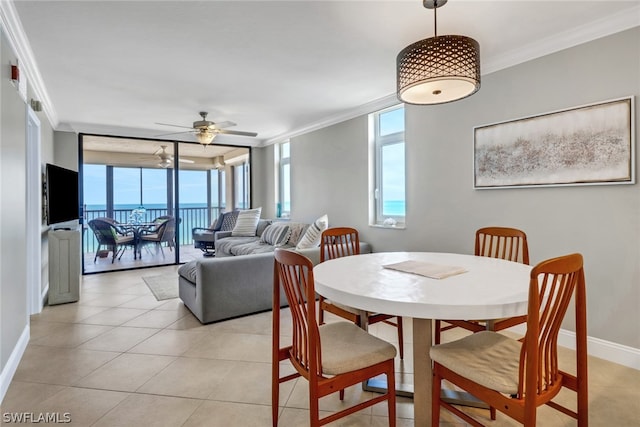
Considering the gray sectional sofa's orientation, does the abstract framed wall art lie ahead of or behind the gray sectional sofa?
behind

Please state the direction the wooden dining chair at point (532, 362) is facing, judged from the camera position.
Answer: facing away from the viewer and to the left of the viewer

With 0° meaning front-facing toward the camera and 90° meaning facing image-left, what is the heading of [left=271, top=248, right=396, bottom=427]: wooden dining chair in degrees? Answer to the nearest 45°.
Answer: approximately 225°

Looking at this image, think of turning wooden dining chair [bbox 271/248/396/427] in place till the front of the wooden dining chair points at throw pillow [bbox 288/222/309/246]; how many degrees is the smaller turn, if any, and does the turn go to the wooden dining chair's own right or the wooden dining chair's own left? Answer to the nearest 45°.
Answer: approximately 45° to the wooden dining chair's own left

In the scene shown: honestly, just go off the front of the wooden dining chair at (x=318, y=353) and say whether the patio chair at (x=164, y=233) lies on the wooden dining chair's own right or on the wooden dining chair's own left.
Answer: on the wooden dining chair's own left

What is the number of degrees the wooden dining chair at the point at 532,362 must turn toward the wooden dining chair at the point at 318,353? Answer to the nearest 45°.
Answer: approximately 45° to its left

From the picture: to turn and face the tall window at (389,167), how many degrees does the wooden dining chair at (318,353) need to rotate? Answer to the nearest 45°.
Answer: approximately 45° to its left

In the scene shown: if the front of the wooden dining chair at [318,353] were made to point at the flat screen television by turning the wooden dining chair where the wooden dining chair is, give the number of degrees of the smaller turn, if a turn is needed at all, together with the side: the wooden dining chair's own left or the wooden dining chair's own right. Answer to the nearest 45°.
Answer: approximately 90° to the wooden dining chair's own left
